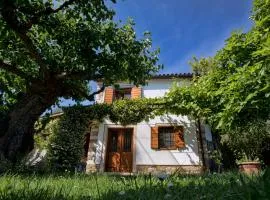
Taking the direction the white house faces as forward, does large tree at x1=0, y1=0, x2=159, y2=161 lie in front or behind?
in front

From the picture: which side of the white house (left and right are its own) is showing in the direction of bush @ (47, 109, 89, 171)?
right

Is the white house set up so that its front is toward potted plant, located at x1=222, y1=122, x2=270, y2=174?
no

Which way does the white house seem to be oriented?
toward the camera

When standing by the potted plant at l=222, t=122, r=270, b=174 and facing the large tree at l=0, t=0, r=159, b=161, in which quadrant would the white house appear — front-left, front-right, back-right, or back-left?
front-right

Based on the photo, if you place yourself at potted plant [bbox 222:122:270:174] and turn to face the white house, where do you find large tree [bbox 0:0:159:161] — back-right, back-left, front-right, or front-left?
front-left

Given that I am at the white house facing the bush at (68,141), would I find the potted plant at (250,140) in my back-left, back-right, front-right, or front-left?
back-left
